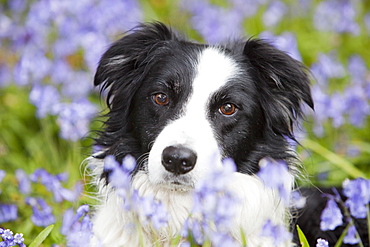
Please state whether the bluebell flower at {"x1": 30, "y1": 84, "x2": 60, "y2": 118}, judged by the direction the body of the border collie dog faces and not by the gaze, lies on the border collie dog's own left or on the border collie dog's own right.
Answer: on the border collie dog's own right

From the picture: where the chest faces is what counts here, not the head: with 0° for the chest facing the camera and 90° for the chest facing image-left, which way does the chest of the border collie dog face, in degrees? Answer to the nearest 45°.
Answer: approximately 0°

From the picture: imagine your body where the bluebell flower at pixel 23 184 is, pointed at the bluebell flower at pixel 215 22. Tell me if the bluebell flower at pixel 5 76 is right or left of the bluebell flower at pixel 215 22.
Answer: left

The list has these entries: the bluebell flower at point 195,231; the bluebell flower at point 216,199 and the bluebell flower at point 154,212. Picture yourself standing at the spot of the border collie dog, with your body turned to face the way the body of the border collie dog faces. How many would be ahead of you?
3

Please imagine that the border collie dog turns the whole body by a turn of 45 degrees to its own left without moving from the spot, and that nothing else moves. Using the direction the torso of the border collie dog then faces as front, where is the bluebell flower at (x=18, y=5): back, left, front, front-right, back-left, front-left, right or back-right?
back

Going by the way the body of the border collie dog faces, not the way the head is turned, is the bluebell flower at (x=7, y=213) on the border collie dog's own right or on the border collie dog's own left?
on the border collie dog's own right

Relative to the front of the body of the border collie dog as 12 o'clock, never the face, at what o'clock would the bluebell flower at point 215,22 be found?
The bluebell flower is roughly at 6 o'clock from the border collie dog.

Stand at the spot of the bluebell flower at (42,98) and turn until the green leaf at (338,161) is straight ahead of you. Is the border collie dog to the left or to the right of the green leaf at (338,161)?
right

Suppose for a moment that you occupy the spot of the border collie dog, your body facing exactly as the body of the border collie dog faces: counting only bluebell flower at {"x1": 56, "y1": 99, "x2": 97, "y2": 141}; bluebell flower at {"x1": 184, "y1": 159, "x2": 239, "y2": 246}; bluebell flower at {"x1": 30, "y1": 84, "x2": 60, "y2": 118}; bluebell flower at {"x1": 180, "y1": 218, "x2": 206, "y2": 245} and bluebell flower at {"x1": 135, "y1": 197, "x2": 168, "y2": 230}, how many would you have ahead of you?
3

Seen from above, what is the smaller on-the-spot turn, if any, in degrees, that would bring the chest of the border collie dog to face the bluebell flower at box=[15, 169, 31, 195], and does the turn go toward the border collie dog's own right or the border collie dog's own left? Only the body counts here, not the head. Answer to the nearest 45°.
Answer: approximately 90° to the border collie dog's own right

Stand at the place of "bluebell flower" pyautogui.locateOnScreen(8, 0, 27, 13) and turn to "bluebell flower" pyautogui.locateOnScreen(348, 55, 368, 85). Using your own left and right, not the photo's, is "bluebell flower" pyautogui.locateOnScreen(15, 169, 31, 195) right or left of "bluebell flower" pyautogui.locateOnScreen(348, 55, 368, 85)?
right

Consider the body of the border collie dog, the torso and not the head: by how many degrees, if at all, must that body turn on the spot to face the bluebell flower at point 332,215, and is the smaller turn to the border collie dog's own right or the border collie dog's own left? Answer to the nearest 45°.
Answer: approximately 45° to the border collie dog's own left
